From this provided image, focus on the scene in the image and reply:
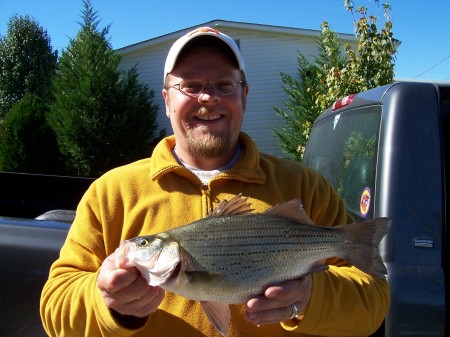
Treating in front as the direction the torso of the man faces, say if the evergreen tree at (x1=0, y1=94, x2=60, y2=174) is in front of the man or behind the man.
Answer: behind

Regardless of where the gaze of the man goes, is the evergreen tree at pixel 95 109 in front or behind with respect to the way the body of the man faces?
behind

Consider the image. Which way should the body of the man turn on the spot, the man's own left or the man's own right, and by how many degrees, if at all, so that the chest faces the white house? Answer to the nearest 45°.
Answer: approximately 180°

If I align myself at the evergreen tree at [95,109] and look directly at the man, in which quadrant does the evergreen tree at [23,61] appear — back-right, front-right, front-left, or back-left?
back-right

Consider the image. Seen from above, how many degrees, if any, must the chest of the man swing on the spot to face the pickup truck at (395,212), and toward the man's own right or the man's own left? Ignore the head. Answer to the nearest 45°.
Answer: approximately 90° to the man's own left

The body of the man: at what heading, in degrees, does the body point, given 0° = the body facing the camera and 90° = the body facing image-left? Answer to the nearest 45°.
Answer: approximately 0°

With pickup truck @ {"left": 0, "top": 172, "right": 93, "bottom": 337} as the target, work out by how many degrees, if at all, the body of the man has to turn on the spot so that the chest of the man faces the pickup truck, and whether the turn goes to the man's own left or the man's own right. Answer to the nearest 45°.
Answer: approximately 135° to the man's own right
